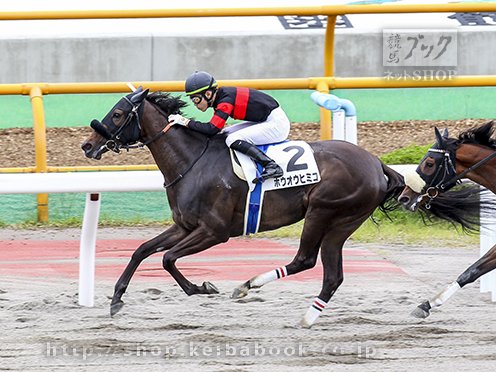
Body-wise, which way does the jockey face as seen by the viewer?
to the viewer's left

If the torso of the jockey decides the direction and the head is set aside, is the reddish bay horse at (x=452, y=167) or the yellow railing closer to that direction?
the yellow railing

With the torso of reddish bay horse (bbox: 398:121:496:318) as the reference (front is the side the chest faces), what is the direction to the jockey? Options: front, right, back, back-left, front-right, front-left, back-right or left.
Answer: front

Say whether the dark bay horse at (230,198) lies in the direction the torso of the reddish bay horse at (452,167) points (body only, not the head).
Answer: yes

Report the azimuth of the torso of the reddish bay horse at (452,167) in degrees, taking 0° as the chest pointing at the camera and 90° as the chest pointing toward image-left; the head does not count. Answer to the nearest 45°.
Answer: approximately 90°

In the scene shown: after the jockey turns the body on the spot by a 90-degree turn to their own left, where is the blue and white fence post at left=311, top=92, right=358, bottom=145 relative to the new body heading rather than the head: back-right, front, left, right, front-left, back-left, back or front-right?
back-left

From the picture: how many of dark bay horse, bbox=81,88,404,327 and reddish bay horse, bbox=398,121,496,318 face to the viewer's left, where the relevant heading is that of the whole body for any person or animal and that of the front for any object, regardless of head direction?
2

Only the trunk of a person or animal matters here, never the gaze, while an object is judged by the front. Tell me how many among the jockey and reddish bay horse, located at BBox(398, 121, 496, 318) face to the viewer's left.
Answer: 2

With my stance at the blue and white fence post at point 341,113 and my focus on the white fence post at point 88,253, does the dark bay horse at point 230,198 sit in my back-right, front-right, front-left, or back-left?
front-left

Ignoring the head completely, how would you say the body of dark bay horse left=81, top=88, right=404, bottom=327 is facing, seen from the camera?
to the viewer's left

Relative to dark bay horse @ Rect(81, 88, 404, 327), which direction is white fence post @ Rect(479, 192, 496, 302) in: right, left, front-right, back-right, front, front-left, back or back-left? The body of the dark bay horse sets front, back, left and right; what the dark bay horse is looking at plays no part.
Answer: back

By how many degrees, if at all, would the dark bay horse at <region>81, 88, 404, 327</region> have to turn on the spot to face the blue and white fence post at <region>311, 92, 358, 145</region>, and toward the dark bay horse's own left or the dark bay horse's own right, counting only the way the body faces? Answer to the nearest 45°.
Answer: approximately 135° to the dark bay horse's own right

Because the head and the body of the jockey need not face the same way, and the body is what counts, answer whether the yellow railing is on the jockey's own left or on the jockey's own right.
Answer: on the jockey's own right

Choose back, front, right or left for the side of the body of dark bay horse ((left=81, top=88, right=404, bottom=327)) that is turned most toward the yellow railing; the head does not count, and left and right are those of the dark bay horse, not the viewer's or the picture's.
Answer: right

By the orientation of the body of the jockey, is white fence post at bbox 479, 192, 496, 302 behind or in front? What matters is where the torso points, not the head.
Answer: behind
